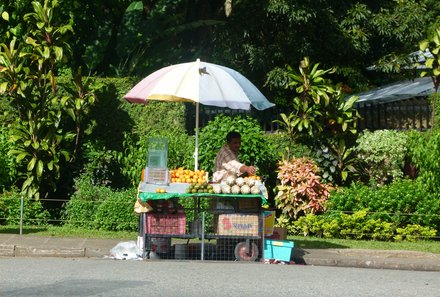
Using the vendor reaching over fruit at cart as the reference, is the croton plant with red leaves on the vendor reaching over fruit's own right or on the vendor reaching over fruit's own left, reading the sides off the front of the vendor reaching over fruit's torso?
on the vendor reaching over fruit's own left

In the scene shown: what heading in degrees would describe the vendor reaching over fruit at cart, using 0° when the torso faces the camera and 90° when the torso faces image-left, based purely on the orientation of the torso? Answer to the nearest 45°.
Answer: approximately 315°

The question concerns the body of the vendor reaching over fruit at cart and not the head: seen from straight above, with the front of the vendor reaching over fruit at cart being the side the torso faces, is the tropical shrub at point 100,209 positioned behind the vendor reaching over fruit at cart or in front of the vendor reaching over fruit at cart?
behind
